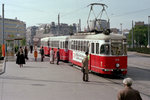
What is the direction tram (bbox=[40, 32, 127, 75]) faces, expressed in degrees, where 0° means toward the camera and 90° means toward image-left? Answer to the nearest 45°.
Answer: approximately 315°
